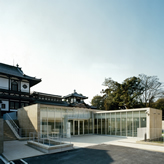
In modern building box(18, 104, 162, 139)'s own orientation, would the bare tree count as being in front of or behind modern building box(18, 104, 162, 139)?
behind

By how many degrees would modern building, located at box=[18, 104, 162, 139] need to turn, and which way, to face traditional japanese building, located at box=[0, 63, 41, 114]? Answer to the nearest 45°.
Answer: approximately 135° to its right

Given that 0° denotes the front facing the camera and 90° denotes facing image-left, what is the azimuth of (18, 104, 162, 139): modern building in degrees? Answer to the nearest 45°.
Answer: approximately 0°
